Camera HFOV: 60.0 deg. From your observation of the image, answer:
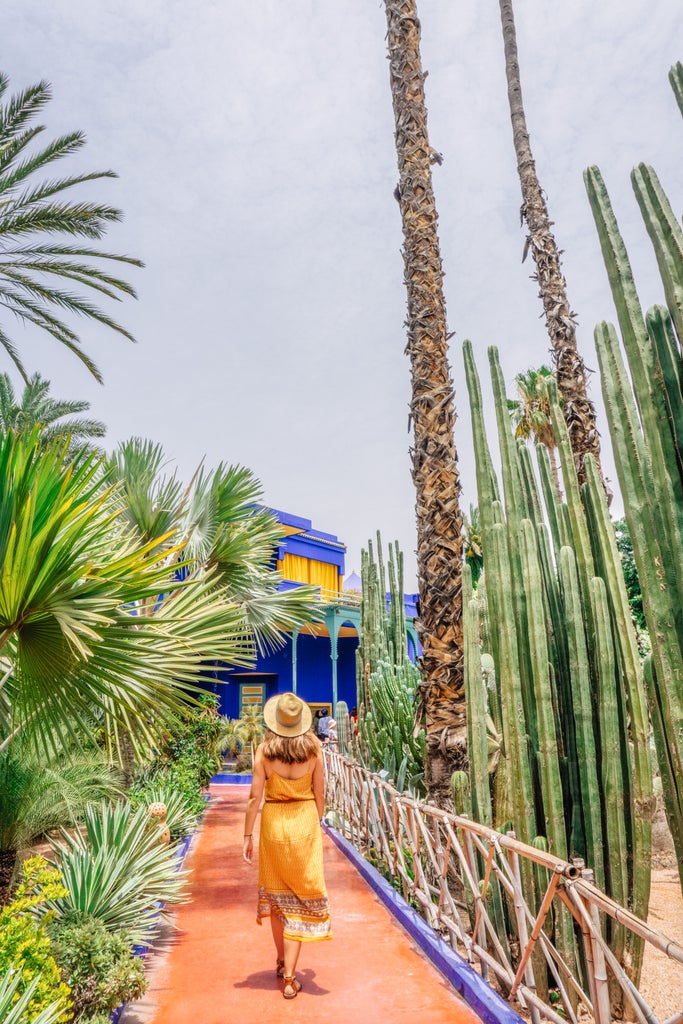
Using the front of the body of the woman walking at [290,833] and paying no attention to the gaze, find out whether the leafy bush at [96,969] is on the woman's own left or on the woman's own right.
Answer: on the woman's own left

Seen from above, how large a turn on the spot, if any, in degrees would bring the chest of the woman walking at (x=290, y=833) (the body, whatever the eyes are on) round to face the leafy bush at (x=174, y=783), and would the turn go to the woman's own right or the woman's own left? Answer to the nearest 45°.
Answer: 0° — they already face it

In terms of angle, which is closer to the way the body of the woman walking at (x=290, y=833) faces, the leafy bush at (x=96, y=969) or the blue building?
the blue building

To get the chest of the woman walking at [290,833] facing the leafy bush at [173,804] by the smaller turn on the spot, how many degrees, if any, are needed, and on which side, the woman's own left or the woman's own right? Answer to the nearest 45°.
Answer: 0° — they already face it

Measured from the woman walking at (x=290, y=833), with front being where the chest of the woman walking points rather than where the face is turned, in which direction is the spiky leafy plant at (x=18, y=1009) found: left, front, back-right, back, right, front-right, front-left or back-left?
back-left

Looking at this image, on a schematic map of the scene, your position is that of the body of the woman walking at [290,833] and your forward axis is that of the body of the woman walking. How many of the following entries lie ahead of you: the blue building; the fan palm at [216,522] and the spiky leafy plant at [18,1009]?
2

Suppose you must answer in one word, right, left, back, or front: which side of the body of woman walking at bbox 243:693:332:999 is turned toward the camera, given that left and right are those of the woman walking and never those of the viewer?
back

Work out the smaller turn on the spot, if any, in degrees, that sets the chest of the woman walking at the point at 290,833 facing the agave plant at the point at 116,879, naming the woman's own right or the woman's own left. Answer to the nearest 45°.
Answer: approximately 45° to the woman's own left

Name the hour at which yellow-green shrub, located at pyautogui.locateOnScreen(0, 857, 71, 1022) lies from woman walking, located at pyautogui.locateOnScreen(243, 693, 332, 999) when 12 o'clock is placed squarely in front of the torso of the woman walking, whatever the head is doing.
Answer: The yellow-green shrub is roughly at 8 o'clock from the woman walking.
